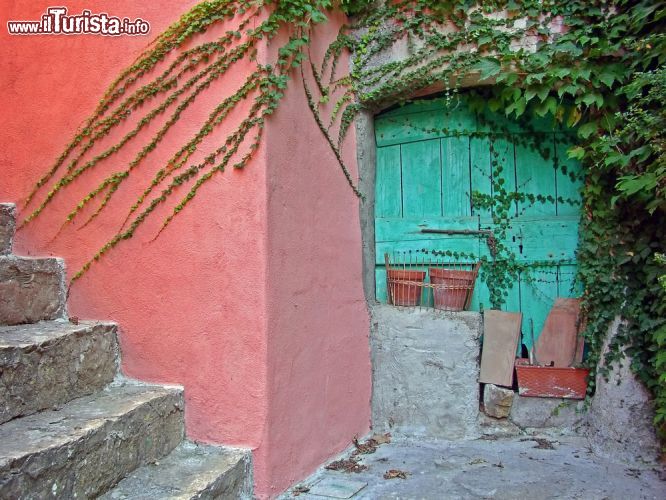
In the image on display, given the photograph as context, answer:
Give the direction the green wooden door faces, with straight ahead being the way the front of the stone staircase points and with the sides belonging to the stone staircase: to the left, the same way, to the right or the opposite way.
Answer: to the right

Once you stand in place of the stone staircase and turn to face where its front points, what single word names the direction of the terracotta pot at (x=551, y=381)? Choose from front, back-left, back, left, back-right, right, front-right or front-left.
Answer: front-left

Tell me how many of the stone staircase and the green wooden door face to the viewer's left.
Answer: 0

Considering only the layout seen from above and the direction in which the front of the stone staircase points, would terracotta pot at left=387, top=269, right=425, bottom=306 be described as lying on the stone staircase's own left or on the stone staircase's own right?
on the stone staircase's own left

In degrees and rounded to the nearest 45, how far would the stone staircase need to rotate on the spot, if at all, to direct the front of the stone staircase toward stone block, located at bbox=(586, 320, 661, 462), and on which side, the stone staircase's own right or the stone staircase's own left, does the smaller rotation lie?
approximately 45° to the stone staircase's own left

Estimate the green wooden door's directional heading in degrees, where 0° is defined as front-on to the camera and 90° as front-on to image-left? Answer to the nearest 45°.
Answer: approximately 0°

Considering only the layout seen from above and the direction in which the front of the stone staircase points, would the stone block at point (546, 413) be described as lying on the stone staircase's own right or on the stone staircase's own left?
on the stone staircase's own left

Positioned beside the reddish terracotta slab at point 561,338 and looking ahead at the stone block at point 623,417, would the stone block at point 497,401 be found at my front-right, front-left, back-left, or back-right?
back-right
